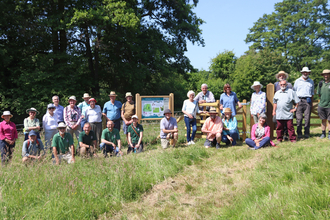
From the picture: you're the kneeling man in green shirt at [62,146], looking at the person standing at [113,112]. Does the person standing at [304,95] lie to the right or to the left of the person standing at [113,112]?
right

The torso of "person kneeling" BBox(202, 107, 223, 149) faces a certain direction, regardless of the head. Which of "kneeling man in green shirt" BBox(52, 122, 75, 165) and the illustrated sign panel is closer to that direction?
the kneeling man in green shirt

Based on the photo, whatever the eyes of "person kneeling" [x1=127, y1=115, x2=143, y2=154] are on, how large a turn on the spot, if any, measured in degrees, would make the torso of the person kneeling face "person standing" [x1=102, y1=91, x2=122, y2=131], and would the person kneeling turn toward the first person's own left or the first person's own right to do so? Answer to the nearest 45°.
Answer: approximately 135° to the first person's own right

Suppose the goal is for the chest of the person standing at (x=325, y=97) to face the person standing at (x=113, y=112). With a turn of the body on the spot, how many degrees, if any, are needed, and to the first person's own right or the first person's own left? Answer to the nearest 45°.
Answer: approximately 90° to the first person's own right

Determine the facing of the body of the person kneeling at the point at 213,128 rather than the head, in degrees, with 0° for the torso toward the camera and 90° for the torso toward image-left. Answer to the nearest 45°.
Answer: approximately 0°

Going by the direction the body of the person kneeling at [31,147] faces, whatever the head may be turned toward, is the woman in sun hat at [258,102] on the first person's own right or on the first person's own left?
on the first person's own left
